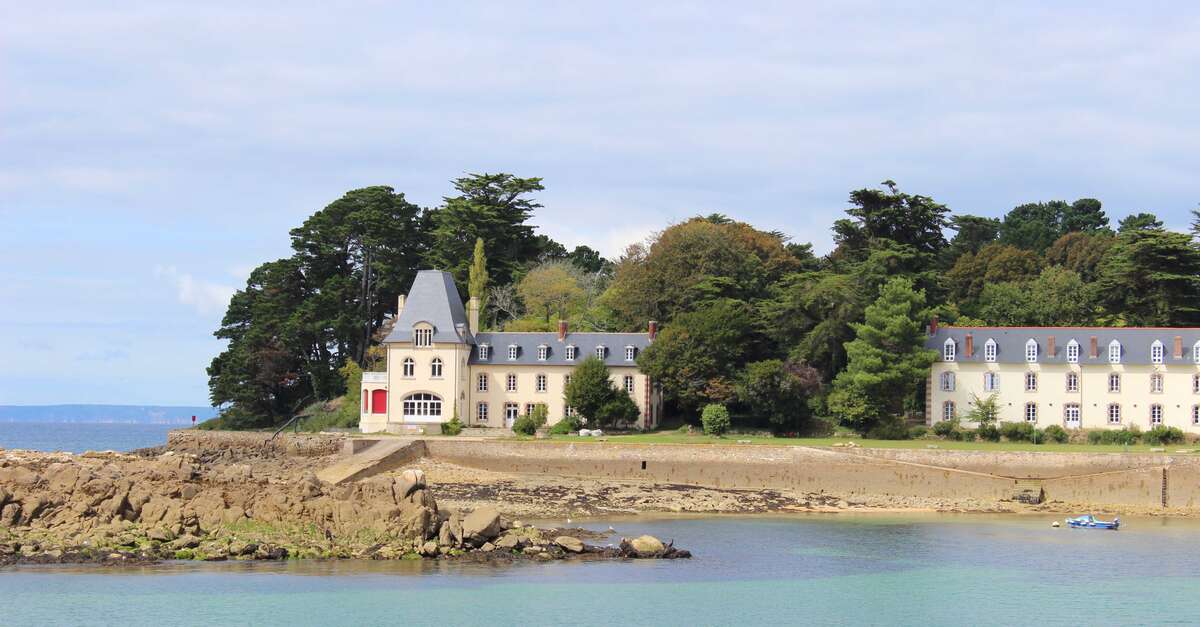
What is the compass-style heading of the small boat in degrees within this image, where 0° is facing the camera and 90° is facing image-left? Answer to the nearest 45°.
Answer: approximately 90°

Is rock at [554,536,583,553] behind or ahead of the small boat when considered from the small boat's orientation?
ahead

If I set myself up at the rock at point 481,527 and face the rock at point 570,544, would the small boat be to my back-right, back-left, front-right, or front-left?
front-left

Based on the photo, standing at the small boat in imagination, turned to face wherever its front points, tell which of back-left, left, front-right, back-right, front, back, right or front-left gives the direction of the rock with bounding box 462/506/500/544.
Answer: front-left

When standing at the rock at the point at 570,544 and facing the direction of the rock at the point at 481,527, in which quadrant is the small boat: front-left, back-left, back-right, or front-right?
back-right

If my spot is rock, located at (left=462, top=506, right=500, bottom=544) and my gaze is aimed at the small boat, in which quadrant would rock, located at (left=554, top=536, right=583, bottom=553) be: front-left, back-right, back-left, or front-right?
front-right
